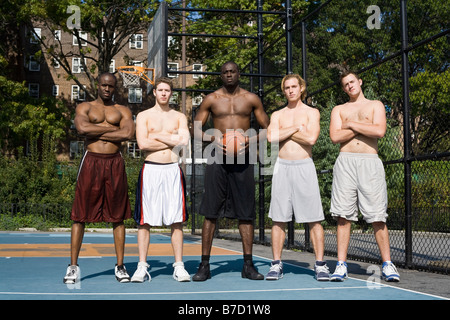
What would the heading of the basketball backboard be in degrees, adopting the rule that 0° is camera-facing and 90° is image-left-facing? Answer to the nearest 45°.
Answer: approximately 90°

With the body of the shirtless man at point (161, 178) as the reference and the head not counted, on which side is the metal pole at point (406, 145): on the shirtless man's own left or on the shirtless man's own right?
on the shirtless man's own left

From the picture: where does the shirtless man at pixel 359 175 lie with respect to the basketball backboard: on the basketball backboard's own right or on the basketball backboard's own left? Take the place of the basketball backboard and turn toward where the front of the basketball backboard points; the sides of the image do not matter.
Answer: on the basketball backboard's own left

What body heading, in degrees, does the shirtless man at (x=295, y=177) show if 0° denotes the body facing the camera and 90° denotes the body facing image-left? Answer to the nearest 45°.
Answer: approximately 0°

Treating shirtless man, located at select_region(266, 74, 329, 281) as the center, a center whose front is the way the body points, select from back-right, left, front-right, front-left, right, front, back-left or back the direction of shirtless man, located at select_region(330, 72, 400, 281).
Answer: left

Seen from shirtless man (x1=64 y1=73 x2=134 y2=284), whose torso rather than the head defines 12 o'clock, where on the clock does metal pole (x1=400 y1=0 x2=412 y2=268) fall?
The metal pole is roughly at 9 o'clock from the shirtless man.

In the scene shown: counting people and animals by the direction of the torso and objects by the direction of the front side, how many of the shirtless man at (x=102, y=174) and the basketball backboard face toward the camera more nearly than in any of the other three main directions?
1
